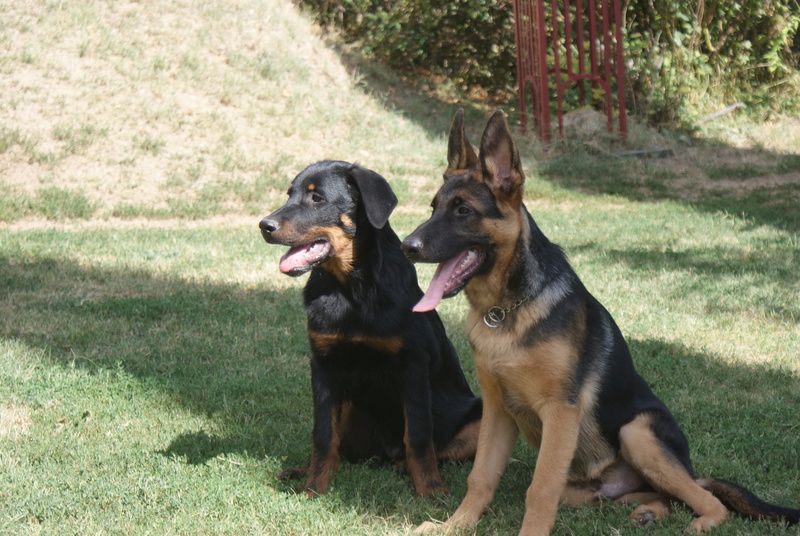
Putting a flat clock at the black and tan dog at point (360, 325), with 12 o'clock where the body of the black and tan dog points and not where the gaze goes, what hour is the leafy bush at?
The leafy bush is roughly at 5 o'clock from the black and tan dog.

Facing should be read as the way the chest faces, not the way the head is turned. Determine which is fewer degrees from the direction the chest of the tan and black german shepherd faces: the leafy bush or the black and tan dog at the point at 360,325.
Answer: the black and tan dog

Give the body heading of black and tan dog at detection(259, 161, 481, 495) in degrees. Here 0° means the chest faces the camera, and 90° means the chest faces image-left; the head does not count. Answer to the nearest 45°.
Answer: approximately 45°

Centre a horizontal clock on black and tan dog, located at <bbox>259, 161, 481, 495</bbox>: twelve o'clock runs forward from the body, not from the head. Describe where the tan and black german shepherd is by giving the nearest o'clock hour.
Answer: The tan and black german shepherd is roughly at 9 o'clock from the black and tan dog.

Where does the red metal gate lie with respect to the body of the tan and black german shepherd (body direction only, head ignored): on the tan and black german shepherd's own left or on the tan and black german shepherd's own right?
on the tan and black german shepherd's own right

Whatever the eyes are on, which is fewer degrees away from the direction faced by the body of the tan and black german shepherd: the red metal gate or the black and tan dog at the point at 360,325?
the black and tan dog

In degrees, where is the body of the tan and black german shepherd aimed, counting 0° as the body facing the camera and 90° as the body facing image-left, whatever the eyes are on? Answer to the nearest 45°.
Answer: approximately 45°

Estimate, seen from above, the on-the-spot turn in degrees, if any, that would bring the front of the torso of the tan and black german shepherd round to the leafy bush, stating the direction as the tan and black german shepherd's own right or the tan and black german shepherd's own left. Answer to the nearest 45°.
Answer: approximately 135° to the tan and black german shepherd's own right

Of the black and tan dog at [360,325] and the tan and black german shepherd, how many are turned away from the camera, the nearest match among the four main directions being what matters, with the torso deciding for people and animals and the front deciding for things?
0
